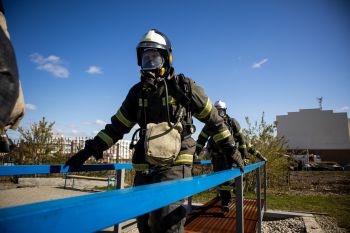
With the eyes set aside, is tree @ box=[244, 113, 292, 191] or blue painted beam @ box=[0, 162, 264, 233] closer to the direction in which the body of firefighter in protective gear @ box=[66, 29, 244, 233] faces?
the blue painted beam

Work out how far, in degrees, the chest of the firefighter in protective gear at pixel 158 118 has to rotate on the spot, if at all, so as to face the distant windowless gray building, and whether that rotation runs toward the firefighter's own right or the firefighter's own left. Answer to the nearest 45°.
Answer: approximately 180°

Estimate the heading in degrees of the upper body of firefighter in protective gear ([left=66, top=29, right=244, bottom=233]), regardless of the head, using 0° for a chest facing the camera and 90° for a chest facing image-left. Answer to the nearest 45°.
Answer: approximately 45°

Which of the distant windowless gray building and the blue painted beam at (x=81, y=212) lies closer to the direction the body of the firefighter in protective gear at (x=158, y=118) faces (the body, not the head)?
the blue painted beam

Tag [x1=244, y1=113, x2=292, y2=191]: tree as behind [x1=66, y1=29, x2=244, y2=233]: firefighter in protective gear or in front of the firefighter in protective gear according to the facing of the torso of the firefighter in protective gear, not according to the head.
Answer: behind
